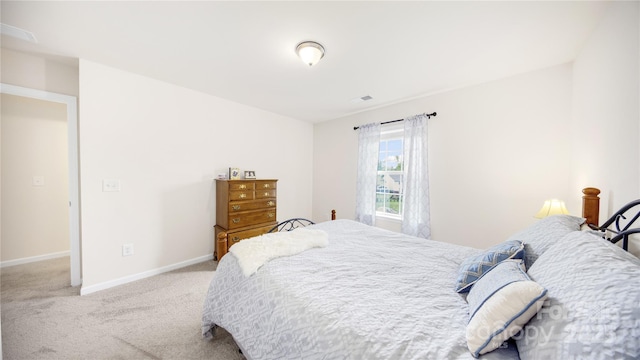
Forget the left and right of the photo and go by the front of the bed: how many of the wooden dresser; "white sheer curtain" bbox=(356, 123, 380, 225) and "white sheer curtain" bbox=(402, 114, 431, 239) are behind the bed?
0

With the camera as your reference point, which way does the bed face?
facing away from the viewer and to the left of the viewer

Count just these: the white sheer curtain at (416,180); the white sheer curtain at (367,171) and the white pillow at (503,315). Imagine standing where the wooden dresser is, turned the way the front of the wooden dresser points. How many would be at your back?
0

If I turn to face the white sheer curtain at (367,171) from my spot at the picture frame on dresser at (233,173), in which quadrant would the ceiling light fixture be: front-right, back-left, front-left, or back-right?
front-right

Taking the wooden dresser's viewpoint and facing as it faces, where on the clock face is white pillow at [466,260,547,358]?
The white pillow is roughly at 1 o'clock from the wooden dresser.

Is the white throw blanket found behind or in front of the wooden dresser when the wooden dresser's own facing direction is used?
in front

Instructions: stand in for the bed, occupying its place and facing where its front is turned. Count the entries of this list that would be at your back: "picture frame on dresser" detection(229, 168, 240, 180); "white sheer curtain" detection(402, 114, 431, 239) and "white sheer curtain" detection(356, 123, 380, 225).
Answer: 0

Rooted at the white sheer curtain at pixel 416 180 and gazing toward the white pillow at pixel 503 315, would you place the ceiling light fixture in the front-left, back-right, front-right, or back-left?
front-right

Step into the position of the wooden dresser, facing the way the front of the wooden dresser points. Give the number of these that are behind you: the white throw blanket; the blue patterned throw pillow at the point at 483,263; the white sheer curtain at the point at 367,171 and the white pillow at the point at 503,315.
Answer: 0

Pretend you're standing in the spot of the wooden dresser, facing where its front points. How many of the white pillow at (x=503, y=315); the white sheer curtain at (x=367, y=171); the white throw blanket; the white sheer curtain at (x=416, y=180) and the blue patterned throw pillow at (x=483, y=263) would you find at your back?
0

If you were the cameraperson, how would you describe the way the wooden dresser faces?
facing the viewer and to the right of the viewer

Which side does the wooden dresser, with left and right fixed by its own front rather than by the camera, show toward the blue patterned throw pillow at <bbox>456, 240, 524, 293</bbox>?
front
